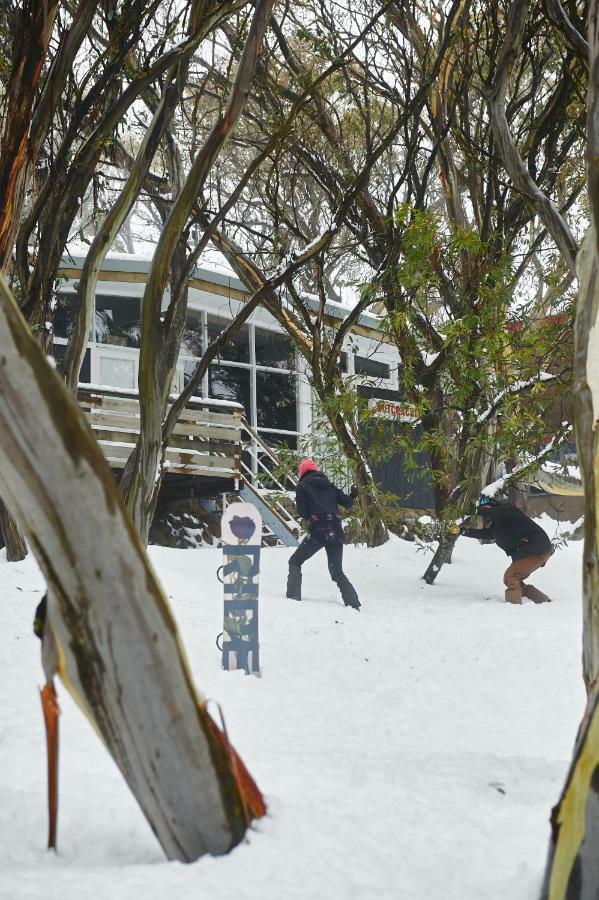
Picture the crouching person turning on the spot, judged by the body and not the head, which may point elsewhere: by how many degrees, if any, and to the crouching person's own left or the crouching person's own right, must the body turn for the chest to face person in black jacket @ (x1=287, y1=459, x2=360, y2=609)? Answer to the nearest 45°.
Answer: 0° — they already face them

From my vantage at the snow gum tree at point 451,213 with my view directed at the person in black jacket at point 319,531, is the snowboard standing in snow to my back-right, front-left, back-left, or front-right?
front-left

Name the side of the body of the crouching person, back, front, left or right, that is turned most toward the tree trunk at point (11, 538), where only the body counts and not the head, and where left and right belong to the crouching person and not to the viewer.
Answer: front

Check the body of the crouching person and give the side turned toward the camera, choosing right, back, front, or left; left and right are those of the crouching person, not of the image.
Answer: left

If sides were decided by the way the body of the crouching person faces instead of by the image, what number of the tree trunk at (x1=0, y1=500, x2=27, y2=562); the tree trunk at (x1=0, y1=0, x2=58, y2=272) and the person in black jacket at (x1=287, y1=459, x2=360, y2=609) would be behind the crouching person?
0

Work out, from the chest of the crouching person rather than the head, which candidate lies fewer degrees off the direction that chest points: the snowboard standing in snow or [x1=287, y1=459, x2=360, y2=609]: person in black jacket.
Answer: the person in black jacket

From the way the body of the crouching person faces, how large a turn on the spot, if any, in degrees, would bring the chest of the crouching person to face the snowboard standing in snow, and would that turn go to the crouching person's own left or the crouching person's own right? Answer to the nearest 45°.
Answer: approximately 45° to the crouching person's own left

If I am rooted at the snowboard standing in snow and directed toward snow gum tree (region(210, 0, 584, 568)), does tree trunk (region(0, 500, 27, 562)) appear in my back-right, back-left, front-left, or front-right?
front-left

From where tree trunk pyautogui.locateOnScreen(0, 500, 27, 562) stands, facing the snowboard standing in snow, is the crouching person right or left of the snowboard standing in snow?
left
